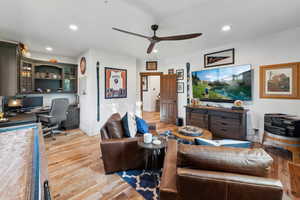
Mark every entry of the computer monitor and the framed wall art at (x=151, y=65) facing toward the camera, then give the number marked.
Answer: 2

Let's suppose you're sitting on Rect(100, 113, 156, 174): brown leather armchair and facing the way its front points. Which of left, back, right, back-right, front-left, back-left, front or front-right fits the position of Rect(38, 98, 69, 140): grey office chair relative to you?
back-left

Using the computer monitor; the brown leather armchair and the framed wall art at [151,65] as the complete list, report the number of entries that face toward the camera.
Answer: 2

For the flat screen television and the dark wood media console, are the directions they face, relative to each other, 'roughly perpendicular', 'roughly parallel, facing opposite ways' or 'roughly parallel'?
roughly parallel

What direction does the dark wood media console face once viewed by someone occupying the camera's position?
facing the viewer and to the left of the viewer

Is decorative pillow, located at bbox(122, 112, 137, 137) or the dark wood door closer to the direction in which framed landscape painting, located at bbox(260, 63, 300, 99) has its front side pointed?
the decorative pillow

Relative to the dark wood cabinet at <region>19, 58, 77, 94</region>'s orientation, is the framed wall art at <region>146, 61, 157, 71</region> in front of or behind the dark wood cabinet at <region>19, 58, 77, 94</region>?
in front

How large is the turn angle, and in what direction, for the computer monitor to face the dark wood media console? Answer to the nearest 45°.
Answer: approximately 45° to its left

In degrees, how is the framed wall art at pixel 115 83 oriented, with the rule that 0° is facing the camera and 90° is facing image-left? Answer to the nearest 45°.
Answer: approximately 315°

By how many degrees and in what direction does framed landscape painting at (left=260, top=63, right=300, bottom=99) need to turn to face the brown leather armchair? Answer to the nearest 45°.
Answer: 0° — it already faces it

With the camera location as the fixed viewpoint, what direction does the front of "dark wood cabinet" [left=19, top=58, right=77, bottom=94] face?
facing the viewer and to the right of the viewer

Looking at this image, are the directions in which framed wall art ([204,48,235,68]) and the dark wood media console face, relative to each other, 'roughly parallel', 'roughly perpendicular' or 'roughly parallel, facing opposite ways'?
roughly parallel

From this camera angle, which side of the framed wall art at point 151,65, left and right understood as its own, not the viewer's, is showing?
front

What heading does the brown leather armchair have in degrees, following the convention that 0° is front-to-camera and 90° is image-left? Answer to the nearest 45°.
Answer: approximately 270°

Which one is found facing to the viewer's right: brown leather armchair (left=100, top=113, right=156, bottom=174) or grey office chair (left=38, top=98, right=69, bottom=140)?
the brown leather armchair
